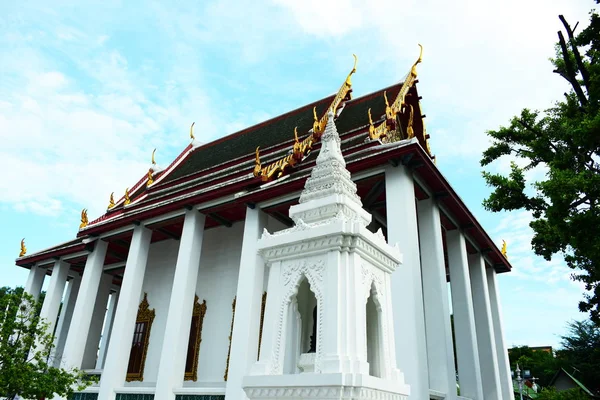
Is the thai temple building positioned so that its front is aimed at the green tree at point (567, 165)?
yes

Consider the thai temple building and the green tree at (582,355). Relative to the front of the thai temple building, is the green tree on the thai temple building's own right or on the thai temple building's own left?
on the thai temple building's own left

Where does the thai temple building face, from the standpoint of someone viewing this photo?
facing the viewer and to the right of the viewer

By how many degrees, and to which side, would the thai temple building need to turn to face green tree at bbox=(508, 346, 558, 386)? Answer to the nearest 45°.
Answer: approximately 90° to its left
